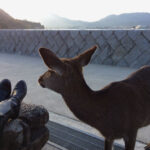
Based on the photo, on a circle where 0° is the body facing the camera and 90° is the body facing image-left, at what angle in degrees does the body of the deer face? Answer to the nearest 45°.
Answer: approximately 90°
